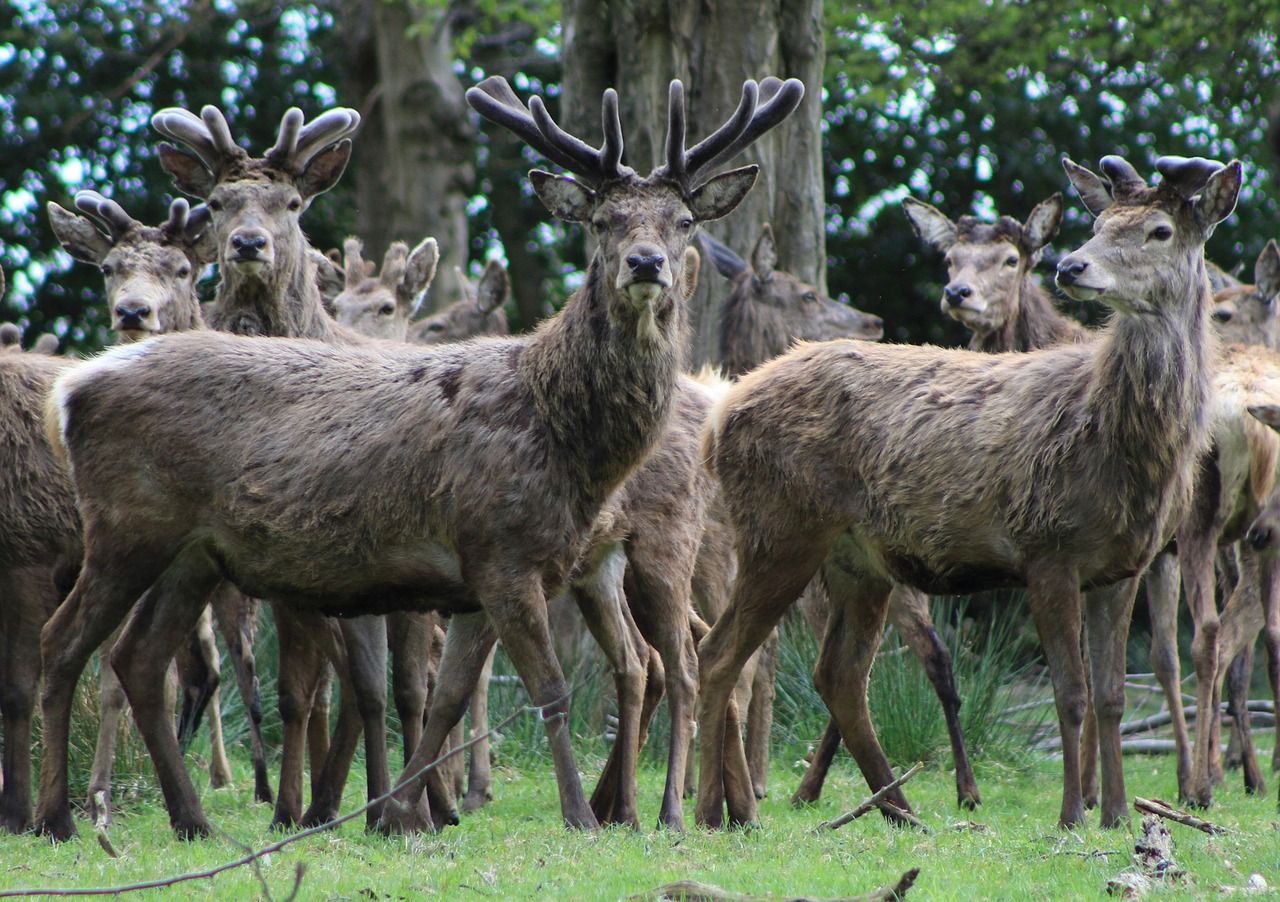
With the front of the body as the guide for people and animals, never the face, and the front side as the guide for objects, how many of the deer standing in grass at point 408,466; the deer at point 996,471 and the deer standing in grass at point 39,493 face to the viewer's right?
3

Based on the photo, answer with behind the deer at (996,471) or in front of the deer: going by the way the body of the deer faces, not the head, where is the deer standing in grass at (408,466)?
behind

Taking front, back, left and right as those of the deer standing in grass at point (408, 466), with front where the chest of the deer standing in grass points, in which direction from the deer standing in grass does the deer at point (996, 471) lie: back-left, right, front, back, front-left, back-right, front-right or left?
front

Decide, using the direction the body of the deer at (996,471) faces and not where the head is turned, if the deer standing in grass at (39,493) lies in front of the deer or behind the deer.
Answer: behind

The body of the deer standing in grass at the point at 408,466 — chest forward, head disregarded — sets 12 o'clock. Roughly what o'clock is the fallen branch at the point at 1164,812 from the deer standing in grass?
The fallen branch is roughly at 1 o'clock from the deer standing in grass.

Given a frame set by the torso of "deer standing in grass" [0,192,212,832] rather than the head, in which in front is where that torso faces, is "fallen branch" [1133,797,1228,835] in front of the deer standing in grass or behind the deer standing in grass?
in front

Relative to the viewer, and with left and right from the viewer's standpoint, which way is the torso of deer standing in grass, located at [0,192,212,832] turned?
facing to the right of the viewer

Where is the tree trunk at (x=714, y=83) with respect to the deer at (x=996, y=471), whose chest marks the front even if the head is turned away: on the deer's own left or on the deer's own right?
on the deer's own left

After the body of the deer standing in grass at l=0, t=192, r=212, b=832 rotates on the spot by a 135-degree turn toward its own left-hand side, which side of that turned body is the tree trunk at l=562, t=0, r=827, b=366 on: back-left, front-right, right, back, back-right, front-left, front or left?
right

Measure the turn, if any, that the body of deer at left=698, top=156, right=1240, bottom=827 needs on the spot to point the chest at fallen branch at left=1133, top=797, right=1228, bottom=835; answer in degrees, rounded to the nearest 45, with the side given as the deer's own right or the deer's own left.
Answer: approximately 45° to the deer's own right

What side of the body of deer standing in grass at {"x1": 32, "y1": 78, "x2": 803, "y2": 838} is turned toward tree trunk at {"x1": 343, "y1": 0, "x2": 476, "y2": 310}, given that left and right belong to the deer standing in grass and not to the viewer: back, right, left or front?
left

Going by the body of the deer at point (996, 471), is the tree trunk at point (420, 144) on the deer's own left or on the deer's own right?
on the deer's own left

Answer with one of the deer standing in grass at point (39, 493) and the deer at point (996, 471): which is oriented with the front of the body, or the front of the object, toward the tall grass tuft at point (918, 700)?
the deer standing in grass

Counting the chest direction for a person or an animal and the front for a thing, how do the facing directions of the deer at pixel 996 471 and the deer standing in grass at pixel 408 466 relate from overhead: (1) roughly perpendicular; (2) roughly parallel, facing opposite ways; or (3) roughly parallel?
roughly parallel

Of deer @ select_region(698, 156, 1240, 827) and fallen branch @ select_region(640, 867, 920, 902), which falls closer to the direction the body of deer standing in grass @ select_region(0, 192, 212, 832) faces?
the deer

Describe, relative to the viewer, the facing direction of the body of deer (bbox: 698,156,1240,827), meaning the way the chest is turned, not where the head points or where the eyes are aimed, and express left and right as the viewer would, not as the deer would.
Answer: facing to the right of the viewer
